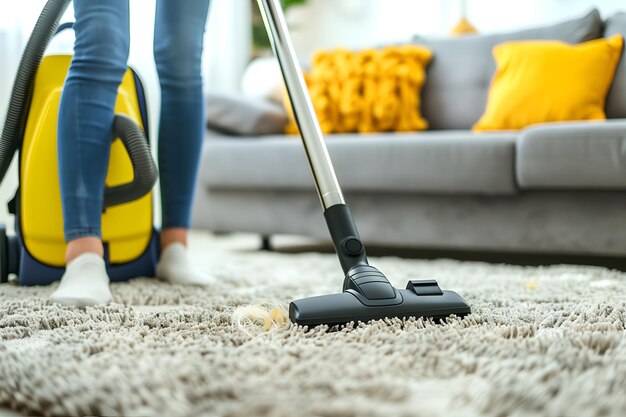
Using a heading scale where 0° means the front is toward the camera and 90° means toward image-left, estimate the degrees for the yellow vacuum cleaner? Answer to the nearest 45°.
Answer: approximately 0°

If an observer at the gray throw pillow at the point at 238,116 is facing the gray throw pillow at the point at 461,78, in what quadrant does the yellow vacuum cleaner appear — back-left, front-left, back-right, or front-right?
back-right

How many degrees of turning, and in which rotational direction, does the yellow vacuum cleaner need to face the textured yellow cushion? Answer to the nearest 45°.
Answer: approximately 135° to its left

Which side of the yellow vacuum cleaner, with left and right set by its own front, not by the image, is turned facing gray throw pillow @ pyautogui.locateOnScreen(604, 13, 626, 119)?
left

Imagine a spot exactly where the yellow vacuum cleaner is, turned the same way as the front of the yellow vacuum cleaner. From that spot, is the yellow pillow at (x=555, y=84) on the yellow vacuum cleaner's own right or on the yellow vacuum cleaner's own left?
on the yellow vacuum cleaner's own left

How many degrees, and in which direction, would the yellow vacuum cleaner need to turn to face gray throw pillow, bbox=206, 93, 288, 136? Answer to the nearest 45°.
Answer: approximately 135° to its left

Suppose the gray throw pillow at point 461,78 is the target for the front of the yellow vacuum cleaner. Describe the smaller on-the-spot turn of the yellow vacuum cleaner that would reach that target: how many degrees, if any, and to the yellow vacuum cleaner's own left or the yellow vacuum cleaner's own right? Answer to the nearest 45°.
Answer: approximately 135° to the yellow vacuum cleaner's own left
